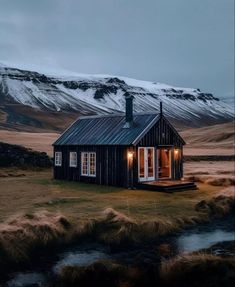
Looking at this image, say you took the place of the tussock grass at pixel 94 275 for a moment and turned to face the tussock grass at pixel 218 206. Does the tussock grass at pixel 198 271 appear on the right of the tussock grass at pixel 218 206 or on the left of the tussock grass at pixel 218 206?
right

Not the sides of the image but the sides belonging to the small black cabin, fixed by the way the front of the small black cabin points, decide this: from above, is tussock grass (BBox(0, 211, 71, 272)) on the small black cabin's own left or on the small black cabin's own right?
on the small black cabin's own right

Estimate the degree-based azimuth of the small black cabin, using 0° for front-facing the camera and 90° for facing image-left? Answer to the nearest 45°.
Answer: approximately 315°

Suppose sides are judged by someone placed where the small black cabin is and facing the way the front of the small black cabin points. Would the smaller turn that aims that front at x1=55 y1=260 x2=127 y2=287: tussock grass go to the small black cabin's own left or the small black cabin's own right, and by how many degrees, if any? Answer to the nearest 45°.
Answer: approximately 45° to the small black cabin's own right
